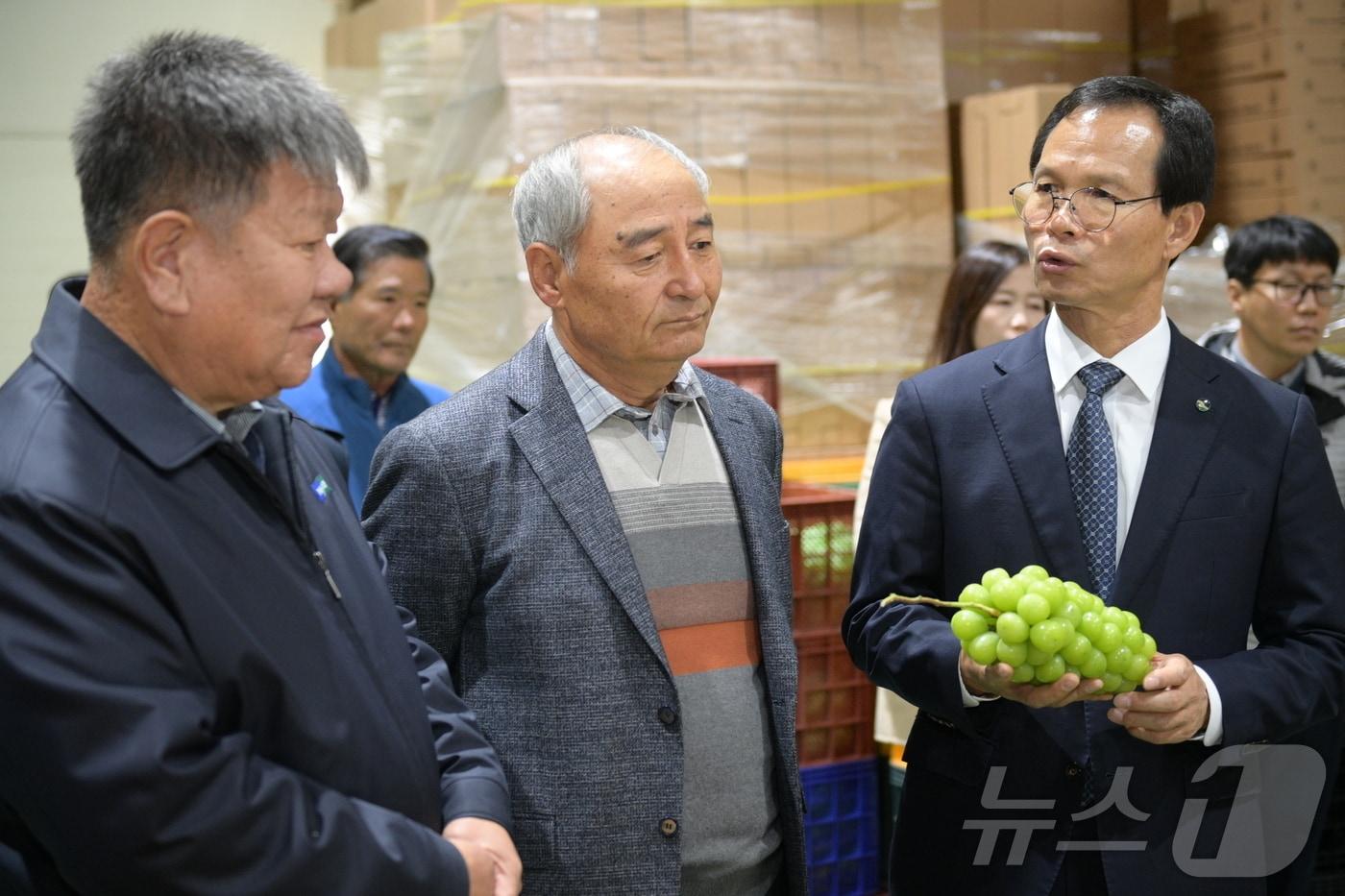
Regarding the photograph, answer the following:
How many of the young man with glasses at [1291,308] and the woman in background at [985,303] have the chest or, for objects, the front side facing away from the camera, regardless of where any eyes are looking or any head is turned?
0

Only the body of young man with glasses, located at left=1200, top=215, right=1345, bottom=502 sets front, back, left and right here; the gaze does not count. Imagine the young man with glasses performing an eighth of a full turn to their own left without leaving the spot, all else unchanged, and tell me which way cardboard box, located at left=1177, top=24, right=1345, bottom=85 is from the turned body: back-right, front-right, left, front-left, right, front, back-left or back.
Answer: left

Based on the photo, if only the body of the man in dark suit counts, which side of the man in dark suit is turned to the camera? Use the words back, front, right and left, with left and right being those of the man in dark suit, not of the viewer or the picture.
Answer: front

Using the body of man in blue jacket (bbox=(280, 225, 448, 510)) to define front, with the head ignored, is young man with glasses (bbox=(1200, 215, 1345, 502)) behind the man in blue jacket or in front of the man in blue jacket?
in front

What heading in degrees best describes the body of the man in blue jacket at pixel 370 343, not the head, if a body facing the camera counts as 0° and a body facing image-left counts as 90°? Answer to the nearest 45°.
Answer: approximately 315°

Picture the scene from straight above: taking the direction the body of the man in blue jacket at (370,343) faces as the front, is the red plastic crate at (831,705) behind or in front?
in front

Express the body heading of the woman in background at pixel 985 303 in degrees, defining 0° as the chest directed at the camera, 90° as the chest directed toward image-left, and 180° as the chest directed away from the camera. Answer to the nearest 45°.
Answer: approximately 315°

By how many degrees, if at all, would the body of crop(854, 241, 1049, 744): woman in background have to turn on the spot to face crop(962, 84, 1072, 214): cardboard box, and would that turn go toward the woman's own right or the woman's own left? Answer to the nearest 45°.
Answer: approximately 135° to the woman's own left

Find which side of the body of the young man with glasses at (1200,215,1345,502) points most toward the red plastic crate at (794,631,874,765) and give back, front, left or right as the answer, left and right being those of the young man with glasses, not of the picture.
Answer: right

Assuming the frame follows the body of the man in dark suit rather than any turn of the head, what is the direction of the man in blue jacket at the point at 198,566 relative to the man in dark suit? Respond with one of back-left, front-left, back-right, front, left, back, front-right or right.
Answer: front-right

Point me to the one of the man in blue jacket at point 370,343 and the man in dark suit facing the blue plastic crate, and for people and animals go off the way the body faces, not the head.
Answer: the man in blue jacket

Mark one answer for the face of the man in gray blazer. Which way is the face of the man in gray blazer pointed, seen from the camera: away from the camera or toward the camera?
toward the camera

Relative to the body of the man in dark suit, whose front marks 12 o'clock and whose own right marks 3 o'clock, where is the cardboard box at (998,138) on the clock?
The cardboard box is roughly at 6 o'clock from the man in dark suit.

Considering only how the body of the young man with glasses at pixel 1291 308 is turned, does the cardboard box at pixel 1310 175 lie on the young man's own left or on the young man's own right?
on the young man's own left

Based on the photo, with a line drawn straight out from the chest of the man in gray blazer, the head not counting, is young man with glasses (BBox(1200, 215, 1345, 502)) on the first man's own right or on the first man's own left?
on the first man's own left
